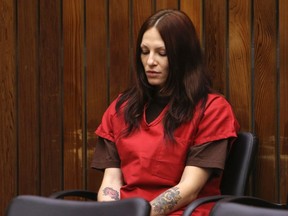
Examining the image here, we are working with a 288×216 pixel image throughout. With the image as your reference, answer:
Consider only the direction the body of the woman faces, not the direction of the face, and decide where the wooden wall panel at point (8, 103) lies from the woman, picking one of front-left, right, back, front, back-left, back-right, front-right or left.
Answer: right

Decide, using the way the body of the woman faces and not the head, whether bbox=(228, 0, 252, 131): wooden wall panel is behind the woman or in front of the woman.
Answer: behind

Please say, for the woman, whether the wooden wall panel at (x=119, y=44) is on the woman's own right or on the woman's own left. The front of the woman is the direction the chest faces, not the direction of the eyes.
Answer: on the woman's own right

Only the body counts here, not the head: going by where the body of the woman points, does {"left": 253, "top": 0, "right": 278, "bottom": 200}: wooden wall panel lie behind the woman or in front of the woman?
behind

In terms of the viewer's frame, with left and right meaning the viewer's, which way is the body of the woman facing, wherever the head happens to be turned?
facing the viewer and to the left of the viewer

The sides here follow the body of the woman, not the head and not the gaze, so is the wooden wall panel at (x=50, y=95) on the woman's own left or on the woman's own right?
on the woman's own right

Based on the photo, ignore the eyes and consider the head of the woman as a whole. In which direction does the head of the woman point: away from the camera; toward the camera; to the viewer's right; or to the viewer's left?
toward the camera
